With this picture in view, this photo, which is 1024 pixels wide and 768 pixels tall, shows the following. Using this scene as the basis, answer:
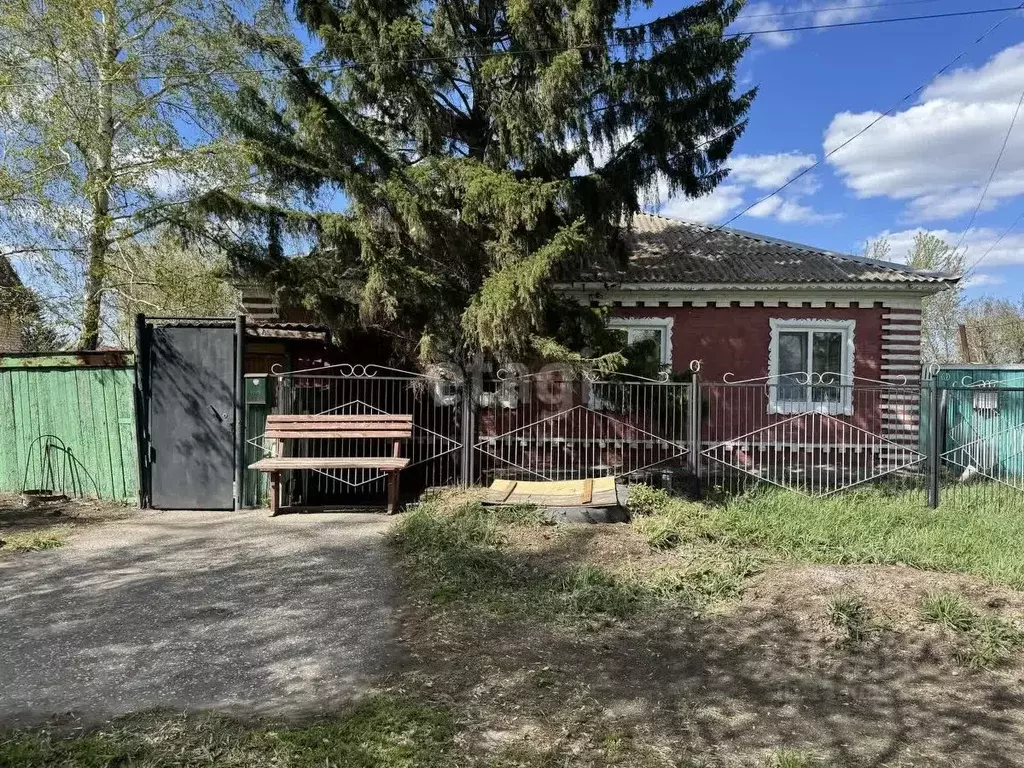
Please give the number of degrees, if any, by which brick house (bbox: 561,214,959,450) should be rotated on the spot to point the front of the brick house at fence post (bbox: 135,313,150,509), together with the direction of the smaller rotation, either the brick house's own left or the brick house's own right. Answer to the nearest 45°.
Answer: approximately 45° to the brick house's own right

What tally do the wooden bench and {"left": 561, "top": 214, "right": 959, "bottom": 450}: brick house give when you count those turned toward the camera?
2

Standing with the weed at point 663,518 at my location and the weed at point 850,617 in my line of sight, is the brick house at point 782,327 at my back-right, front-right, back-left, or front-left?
back-left

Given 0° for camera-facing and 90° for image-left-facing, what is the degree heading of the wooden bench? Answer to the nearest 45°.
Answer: approximately 0°

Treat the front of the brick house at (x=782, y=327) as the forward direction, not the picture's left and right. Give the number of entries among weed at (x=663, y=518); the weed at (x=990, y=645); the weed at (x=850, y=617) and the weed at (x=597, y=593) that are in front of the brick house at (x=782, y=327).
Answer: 4

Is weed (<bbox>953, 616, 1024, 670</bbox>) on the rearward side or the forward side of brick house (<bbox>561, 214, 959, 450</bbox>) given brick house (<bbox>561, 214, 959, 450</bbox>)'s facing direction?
on the forward side

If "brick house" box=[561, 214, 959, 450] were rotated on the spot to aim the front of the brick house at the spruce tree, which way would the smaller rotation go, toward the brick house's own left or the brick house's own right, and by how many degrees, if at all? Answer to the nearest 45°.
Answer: approximately 45° to the brick house's own right

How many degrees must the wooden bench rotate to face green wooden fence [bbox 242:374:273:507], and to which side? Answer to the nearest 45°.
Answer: approximately 135° to its right

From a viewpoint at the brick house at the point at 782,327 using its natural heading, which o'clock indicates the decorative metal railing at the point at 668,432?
The decorative metal railing is roughly at 1 o'clock from the brick house.

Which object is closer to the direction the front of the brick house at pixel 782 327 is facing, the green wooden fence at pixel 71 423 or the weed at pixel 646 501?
the weed

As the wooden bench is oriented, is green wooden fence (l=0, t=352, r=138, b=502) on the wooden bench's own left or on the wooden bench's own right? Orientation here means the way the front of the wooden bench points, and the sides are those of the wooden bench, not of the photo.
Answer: on the wooden bench's own right

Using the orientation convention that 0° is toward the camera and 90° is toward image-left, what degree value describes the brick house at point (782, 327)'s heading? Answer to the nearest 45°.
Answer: approximately 0°

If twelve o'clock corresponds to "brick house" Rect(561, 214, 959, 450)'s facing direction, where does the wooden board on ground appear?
The wooden board on ground is roughly at 1 o'clock from the brick house.

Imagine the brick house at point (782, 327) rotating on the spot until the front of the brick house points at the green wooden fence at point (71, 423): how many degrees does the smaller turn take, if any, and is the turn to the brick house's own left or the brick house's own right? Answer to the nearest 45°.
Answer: approximately 45° to the brick house's own right
